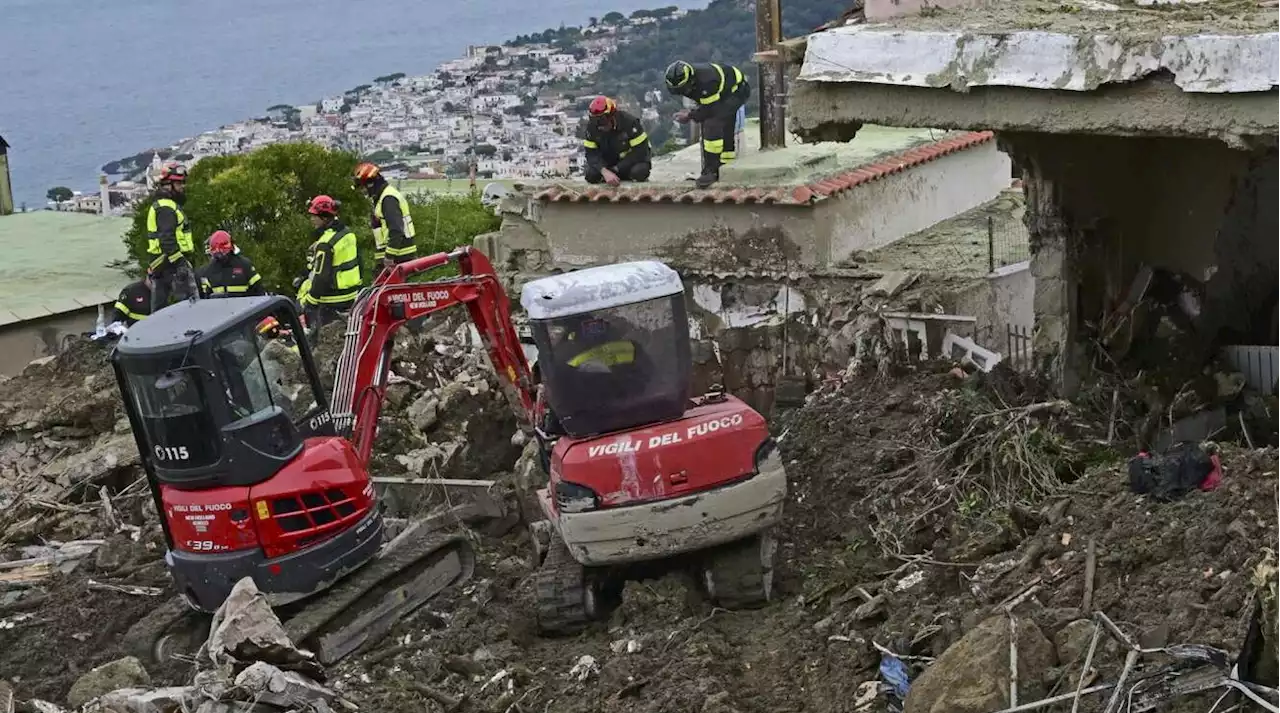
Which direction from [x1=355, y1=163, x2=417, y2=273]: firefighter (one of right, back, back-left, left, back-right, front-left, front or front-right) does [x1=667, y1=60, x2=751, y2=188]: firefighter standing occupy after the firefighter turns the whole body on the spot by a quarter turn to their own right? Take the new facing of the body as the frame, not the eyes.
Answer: right

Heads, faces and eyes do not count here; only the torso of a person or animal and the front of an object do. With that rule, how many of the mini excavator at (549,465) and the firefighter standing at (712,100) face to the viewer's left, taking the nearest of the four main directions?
1

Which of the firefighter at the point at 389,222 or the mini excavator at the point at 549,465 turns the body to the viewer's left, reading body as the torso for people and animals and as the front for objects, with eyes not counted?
the firefighter

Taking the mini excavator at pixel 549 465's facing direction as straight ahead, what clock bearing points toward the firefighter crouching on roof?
The firefighter crouching on roof is roughly at 11 o'clock from the mini excavator.

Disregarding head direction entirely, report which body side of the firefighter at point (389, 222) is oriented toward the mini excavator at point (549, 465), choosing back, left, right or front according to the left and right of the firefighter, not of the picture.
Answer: left

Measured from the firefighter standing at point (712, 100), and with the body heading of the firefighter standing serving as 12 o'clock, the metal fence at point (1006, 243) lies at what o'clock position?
The metal fence is roughly at 6 o'clock from the firefighter standing.

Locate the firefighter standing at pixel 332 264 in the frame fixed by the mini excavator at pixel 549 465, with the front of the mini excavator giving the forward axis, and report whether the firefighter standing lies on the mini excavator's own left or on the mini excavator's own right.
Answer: on the mini excavator's own left

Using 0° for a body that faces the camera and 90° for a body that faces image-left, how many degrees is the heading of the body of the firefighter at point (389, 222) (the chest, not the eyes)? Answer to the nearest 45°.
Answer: approximately 90°

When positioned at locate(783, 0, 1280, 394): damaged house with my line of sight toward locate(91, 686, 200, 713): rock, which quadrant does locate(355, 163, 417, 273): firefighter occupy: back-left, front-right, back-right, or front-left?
front-right

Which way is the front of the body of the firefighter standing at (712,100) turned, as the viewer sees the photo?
to the viewer's left

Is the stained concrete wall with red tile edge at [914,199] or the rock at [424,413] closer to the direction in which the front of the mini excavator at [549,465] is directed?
the stained concrete wall with red tile edge

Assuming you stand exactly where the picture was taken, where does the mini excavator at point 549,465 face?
facing away from the viewer and to the right of the viewer

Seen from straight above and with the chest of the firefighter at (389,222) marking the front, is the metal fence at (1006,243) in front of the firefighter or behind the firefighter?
behind
